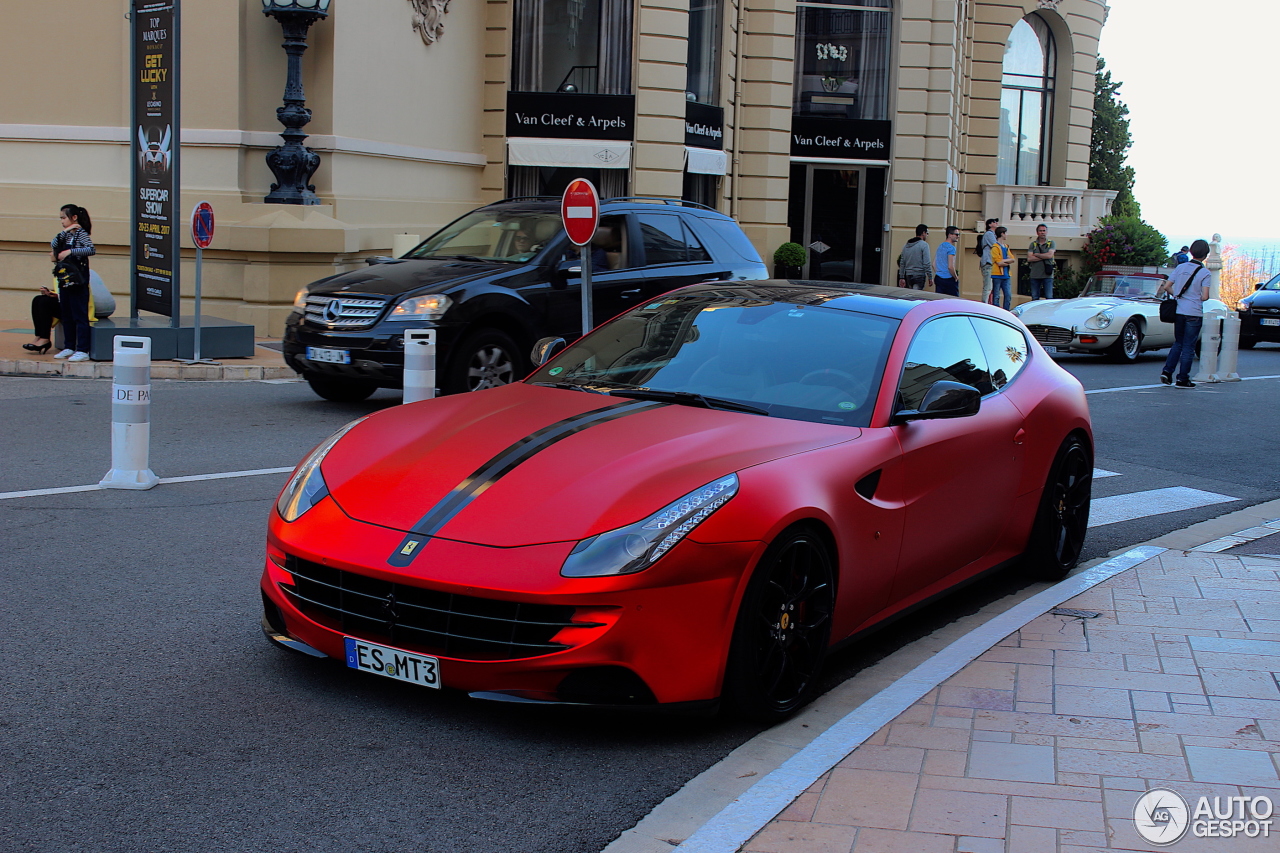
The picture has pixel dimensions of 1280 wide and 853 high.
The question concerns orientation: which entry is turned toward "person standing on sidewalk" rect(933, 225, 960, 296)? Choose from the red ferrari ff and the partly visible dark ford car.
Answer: the partly visible dark ford car

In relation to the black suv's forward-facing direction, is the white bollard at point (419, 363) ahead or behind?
ahead

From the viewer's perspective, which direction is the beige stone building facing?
toward the camera

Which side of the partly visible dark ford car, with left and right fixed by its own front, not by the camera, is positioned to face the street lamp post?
front

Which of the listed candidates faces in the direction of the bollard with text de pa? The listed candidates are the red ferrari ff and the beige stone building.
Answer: the beige stone building

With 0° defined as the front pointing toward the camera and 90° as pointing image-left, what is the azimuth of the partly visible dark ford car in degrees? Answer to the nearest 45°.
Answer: approximately 45°

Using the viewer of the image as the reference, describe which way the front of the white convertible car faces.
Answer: facing the viewer and to the left of the viewer

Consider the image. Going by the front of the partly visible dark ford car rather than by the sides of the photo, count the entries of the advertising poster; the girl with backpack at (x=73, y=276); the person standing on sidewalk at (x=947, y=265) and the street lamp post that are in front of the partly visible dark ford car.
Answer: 4

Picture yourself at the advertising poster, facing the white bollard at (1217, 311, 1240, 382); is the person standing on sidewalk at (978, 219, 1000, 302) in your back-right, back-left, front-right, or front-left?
front-left

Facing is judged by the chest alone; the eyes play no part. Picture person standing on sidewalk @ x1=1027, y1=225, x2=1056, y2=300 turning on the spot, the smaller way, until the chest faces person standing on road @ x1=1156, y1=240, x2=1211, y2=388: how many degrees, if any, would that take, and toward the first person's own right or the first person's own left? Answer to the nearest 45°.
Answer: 0° — they already face them

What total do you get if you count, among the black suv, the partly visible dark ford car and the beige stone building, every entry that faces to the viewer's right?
0

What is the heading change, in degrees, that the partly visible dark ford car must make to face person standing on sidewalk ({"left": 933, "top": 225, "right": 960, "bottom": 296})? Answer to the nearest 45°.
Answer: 0° — it already faces them

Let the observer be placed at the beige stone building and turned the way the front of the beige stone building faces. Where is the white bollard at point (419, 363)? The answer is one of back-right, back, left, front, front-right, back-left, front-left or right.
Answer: front

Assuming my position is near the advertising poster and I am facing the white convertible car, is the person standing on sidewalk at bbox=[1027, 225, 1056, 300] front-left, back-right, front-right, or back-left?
front-left

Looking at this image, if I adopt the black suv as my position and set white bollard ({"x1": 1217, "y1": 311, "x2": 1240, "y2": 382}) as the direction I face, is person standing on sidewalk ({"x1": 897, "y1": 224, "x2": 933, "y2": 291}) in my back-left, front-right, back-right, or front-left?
front-left

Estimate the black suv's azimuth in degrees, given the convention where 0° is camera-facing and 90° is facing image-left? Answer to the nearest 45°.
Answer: approximately 45°

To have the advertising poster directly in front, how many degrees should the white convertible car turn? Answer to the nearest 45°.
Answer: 0° — it already faces it

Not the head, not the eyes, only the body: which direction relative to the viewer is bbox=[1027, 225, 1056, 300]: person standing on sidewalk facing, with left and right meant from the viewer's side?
facing the viewer

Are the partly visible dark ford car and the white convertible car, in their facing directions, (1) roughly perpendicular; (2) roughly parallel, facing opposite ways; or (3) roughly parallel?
roughly parallel
